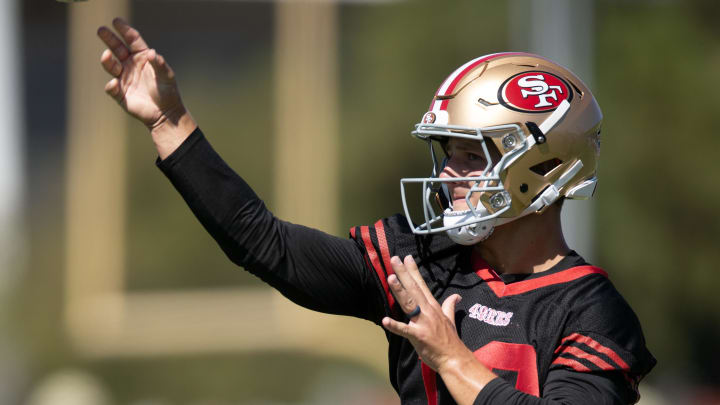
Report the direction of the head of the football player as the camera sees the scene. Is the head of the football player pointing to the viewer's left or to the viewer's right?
to the viewer's left

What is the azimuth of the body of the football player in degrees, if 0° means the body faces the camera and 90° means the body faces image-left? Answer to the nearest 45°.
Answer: approximately 45°
